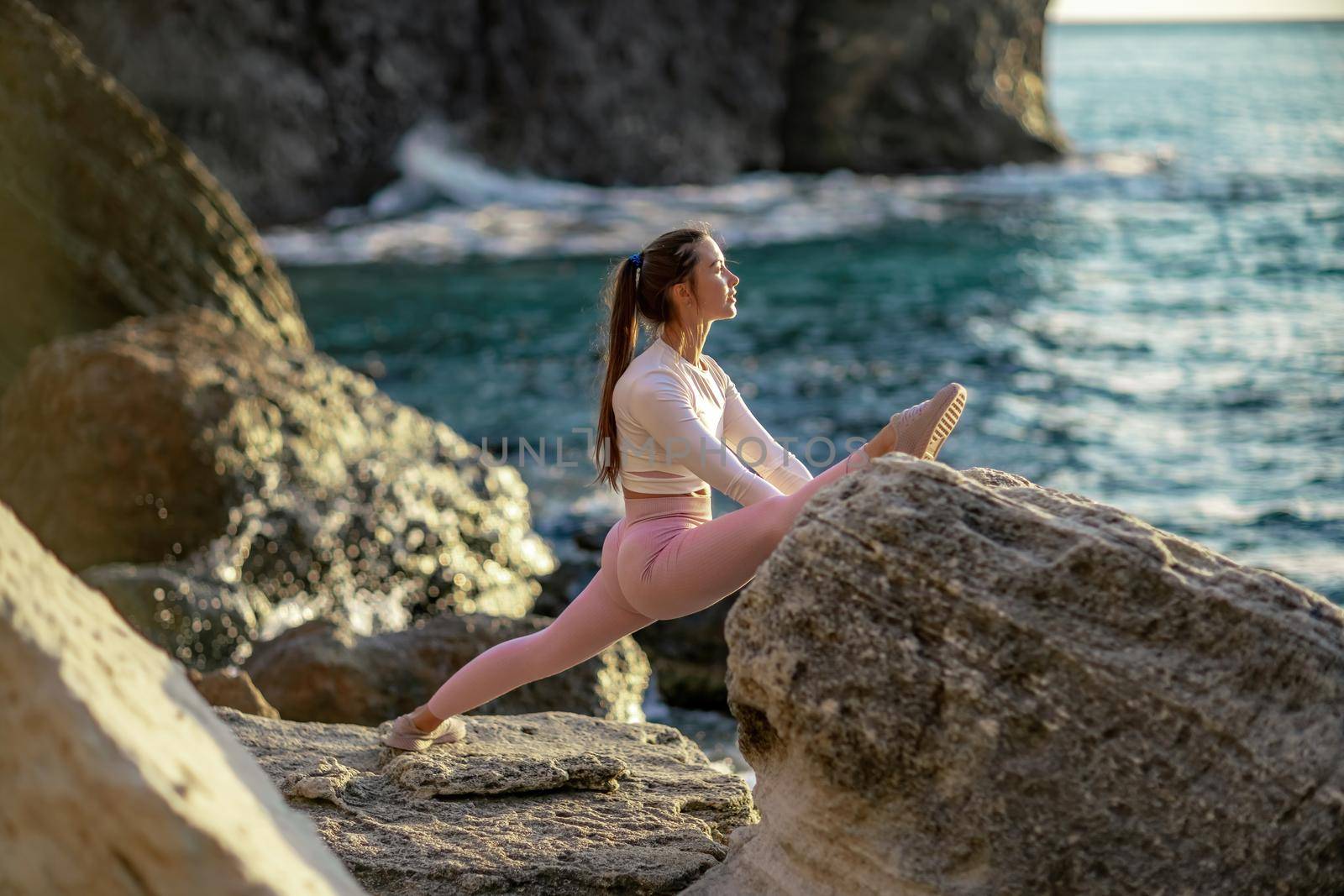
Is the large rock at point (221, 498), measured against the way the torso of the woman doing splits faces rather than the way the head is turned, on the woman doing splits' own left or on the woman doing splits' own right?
on the woman doing splits' own left

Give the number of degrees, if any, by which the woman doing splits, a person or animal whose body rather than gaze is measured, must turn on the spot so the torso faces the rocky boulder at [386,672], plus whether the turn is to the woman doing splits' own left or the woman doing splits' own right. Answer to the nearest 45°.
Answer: approximately 135° to the woman doing splits' own left

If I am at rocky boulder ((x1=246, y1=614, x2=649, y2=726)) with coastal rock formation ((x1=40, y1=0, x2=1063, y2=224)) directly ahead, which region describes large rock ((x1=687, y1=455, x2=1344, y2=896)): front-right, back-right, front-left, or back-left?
back-right

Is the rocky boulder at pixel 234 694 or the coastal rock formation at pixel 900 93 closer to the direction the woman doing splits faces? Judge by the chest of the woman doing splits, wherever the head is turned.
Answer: the coastal rock formation

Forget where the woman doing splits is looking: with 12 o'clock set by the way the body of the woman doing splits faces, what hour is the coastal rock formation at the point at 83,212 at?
The coastal rock formation is roughly at 8 o'clock from the woman doing splits.

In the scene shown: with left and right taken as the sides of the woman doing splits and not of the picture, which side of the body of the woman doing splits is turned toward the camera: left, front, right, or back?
right

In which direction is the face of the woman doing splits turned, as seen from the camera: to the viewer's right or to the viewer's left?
to the viewer's right

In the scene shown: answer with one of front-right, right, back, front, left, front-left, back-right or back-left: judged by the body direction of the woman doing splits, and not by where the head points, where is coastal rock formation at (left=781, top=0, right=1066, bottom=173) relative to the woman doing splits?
left

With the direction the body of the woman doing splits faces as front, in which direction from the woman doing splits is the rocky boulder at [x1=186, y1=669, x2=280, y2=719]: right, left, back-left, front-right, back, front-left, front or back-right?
back-left

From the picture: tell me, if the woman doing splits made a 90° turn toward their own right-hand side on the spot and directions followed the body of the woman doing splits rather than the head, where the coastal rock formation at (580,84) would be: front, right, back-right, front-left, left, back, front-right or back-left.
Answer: back
